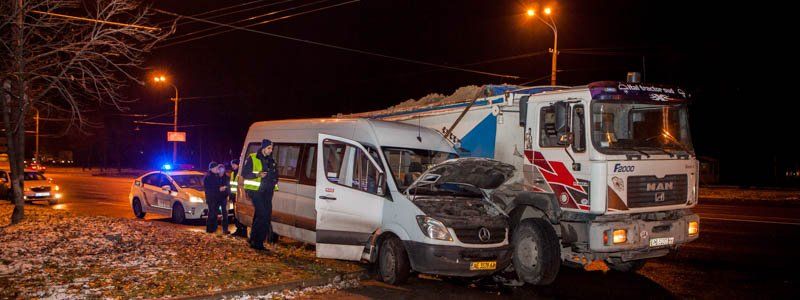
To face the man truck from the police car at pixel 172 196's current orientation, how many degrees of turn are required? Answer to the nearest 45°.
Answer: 0° — it already faces it

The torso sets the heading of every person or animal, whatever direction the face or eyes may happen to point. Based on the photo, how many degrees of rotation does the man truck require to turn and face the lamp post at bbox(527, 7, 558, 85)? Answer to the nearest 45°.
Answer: approximately 135° to its left

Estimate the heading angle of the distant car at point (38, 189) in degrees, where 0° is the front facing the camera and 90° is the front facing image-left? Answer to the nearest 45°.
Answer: approximately 315°

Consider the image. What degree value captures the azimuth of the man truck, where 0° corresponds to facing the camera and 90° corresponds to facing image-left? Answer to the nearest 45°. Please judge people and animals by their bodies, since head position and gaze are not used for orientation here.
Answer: approximately 315°

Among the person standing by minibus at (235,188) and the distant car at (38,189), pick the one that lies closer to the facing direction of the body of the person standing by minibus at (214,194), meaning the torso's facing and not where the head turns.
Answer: the person standing by minibus

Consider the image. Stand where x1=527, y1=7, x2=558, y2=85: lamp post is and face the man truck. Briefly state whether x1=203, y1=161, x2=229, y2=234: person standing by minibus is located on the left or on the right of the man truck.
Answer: right

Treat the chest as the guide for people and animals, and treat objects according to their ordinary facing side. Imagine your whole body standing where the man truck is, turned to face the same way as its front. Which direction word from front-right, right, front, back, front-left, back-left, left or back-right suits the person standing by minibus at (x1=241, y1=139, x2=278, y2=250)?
back-right

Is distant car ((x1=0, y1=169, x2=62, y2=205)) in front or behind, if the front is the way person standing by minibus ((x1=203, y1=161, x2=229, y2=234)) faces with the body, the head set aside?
behind

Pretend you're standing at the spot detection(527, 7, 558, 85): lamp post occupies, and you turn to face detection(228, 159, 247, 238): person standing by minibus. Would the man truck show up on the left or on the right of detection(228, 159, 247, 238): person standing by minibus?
left
